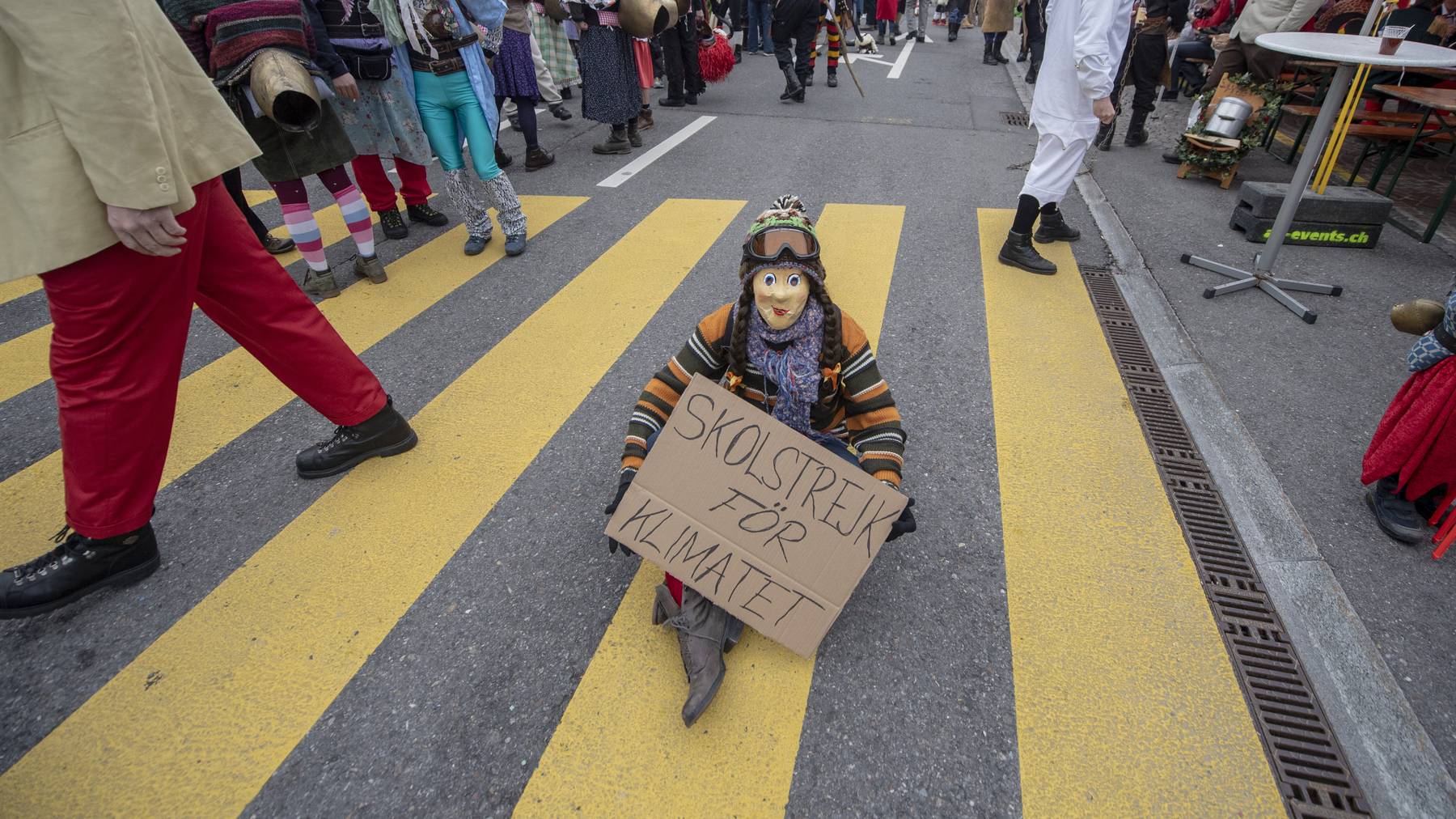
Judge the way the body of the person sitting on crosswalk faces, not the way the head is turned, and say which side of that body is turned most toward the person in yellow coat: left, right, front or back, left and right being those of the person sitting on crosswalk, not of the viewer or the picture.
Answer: right

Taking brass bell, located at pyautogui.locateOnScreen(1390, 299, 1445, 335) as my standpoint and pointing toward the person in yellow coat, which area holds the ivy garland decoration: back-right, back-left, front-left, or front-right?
back-right

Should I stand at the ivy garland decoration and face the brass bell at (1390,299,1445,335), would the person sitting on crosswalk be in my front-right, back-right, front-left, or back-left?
front-right

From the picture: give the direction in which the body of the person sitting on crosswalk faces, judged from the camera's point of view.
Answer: toward the camera

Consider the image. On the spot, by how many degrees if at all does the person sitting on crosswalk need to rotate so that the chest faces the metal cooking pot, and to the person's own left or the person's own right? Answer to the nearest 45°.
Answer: approximately 135° to the person's own left

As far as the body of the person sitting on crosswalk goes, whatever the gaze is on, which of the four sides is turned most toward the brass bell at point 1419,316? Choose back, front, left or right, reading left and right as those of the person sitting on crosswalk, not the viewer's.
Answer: left

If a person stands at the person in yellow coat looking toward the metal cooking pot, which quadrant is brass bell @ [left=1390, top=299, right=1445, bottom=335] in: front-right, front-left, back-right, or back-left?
front-right

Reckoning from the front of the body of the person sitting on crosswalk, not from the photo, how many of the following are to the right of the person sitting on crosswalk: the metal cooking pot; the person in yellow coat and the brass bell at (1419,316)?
1

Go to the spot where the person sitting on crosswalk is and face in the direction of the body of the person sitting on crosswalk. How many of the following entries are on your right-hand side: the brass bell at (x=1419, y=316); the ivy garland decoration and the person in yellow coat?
1

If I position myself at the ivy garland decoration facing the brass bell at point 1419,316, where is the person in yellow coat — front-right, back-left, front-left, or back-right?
front-right

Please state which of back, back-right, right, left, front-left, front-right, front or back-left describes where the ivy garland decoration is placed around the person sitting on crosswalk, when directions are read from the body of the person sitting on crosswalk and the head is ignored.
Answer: back-left

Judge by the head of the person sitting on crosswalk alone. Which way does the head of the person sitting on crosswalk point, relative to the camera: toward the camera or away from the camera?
toward the camera
